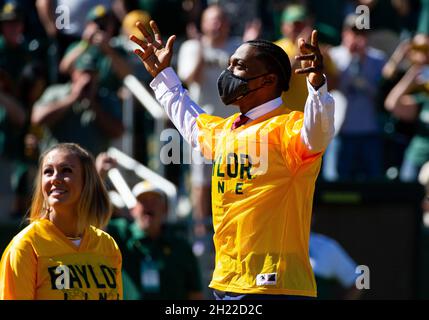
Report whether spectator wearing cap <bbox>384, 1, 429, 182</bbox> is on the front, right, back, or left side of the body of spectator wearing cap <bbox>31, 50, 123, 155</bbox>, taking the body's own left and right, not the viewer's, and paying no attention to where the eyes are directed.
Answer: left

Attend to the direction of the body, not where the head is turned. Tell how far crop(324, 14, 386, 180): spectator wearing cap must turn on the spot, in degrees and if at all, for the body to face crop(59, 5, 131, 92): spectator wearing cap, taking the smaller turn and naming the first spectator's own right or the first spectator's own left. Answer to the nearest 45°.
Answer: approximately 90° to the first spectator's own right

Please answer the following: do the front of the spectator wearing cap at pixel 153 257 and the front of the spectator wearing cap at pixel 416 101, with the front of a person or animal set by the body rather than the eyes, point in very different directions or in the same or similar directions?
same or similar directions

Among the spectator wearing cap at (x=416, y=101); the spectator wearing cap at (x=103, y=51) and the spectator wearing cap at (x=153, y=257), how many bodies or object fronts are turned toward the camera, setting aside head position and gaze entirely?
3

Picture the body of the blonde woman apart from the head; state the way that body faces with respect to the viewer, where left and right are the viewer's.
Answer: facing the viewer and to the right of the viewer

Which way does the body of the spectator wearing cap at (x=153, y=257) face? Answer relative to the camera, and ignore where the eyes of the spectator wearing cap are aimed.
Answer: toward the camera

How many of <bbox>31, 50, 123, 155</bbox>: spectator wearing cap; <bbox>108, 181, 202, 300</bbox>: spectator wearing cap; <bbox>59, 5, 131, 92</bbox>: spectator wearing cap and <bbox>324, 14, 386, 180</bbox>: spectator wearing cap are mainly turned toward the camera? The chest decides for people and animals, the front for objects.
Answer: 4

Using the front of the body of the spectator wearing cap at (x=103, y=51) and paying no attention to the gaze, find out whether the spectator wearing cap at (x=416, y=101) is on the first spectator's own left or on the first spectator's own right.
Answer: on the first spectator's own left

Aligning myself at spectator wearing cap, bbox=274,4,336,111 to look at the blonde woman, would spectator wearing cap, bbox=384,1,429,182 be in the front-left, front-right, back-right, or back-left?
back-left

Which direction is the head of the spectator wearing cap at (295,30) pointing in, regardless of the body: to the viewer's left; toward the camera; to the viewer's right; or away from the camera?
toward the camera

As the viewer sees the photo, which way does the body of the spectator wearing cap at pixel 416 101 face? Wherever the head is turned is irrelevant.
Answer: toward the camera

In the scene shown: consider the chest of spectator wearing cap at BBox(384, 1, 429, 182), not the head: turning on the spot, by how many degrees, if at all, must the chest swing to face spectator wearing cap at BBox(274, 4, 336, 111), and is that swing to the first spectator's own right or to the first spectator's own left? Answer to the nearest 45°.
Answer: approximately 45° to the first spectator's own right

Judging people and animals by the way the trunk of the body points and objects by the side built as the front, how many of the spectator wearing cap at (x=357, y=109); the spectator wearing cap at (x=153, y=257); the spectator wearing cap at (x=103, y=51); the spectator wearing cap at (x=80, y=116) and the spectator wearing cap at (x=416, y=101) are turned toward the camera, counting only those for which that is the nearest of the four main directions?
5

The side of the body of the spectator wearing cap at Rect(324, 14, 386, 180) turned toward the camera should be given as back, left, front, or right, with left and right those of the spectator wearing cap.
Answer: front
